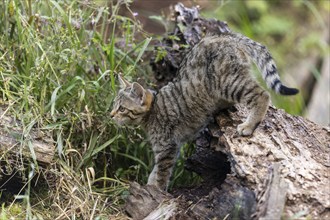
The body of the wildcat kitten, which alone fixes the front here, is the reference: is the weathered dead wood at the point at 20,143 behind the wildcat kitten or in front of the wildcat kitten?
in front

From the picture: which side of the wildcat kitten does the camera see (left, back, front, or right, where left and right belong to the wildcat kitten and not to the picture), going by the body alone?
left
